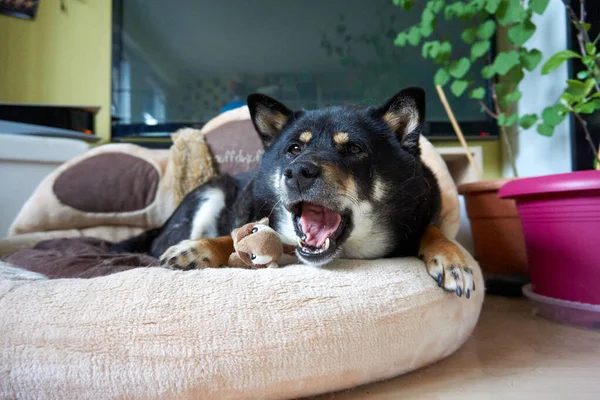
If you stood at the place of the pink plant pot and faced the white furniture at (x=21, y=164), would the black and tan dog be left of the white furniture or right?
left

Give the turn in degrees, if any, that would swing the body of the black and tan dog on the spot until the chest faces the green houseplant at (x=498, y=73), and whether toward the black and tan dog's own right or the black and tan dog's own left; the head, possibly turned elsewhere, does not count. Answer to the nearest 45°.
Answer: approximately 90° to the black and tan dog's own left

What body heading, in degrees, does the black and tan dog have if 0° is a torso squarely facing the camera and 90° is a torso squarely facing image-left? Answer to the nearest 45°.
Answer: approximately 315°

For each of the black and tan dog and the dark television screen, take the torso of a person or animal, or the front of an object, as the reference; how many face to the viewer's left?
0

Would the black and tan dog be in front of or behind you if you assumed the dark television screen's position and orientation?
in front

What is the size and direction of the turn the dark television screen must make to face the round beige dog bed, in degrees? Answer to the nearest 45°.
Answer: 0° — it already faces it

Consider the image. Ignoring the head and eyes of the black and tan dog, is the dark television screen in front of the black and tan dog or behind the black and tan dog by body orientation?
behind

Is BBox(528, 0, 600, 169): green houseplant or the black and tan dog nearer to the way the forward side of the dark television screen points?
the black and tan dog

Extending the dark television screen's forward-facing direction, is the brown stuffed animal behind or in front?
in front

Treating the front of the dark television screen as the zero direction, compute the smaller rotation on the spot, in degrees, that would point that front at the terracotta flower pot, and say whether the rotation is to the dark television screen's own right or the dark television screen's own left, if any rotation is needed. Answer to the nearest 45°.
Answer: approximately 45° to the dark television screen's own left

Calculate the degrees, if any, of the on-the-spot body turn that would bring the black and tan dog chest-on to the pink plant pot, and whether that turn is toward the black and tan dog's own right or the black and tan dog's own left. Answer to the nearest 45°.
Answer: approximately 45° to the black and tan dog's own left

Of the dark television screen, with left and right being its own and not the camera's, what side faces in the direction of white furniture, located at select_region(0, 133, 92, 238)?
right

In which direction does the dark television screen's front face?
toward the camera
